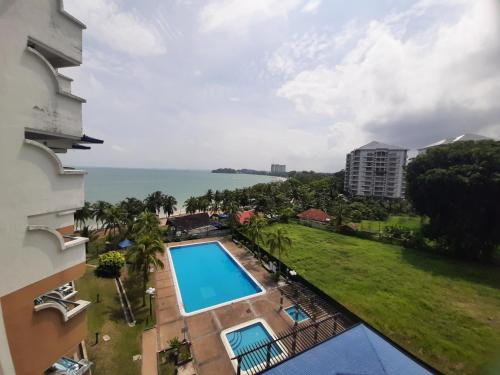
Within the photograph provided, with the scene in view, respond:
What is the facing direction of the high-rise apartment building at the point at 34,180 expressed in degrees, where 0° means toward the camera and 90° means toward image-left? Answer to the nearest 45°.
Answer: approximately 270°

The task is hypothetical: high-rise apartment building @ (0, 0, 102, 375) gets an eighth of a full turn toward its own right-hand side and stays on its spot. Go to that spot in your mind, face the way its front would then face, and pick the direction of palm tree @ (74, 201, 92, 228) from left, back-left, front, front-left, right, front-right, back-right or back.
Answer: back-left

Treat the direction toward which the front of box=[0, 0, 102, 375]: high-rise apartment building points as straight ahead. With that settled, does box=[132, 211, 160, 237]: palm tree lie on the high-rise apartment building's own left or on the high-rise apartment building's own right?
on the high-rise apartment building's own left

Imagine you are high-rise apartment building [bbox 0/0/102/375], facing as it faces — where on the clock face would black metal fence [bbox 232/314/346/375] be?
The black metal fence is roughly at 12 o'clock from the high-rise apartment building.

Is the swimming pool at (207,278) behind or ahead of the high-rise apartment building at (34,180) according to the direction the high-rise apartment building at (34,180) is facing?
ahead

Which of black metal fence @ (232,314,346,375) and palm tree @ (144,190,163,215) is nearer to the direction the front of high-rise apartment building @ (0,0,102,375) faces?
the black metal fence

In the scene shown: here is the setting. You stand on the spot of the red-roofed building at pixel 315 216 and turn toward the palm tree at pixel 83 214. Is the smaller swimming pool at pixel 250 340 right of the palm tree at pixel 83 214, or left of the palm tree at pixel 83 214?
left

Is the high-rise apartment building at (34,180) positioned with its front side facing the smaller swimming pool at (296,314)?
yes

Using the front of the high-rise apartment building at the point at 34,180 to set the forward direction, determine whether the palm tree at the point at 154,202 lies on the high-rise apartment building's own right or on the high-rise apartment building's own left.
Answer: on the high-rise apartment building's own left
